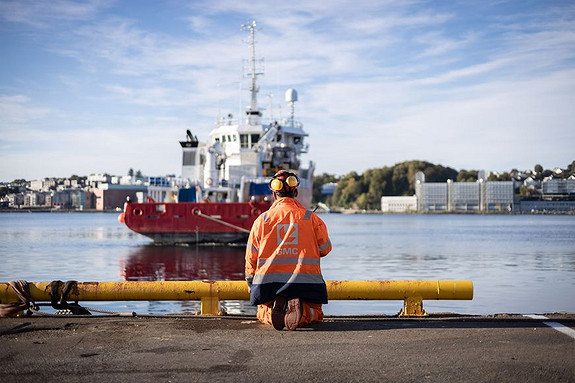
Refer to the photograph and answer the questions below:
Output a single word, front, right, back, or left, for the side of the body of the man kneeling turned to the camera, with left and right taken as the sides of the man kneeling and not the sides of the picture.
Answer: back

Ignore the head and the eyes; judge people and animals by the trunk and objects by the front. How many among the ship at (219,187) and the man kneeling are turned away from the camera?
1

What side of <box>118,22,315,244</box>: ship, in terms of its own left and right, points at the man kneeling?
right

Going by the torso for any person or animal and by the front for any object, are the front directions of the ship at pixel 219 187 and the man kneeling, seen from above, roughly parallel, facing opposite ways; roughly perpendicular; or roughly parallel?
roughly perpendicular

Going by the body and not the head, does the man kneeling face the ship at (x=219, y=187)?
yes

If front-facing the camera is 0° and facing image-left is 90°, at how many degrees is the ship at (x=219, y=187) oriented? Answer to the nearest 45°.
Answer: approximately 270°

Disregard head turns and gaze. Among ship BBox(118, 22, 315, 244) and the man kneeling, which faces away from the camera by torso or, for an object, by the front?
the man kneeling
